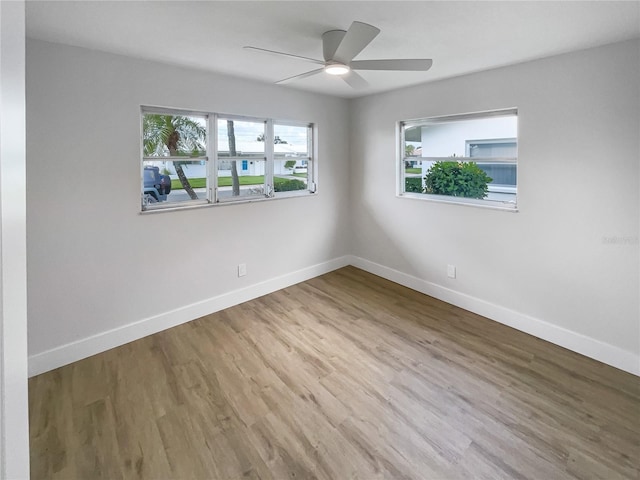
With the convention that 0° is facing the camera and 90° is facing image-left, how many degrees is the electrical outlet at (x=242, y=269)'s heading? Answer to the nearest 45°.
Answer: approximately 315°

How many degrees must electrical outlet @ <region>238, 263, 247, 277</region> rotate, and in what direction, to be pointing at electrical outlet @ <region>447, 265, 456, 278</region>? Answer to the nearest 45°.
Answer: approximately 45° to its left

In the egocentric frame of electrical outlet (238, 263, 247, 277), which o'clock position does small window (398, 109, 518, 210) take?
The small window is roughly at 11 o'clock from the electrical outlet.
